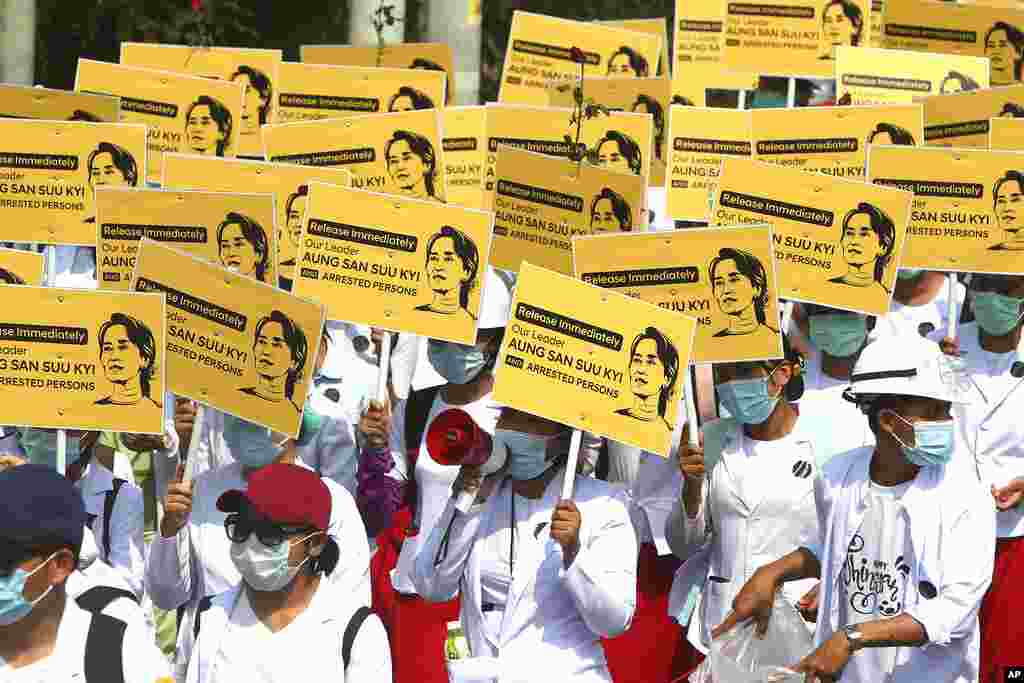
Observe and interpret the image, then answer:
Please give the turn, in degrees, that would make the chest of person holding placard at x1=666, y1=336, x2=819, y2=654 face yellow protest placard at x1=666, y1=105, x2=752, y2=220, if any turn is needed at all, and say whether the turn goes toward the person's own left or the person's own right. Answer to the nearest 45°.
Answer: approximately 135° to the person's own right

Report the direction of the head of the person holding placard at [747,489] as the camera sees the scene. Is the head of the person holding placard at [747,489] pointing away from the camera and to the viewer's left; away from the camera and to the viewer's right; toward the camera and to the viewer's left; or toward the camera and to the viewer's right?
toward the camera and to the viewer's left

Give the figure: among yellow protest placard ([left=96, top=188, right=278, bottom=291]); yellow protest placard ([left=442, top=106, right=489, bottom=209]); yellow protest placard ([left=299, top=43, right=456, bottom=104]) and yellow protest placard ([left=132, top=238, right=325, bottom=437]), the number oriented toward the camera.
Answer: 4

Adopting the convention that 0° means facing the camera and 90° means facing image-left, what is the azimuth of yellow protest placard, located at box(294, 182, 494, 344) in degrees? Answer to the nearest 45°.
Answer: approximately 0°

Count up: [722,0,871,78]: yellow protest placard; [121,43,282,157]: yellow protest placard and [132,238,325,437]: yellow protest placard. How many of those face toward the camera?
3

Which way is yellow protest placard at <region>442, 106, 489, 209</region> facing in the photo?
toward the camera

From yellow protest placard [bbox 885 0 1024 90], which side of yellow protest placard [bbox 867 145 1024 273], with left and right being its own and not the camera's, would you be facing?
back

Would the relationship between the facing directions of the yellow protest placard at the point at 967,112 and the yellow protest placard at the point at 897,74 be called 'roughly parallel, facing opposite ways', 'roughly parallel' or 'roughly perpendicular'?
roughly parallel

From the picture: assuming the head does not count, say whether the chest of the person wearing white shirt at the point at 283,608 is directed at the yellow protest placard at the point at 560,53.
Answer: no

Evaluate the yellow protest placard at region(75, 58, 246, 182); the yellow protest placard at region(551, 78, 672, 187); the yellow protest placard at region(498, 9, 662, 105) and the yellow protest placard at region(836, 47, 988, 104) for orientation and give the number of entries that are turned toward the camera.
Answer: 4

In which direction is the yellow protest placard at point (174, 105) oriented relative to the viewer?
toward the camera

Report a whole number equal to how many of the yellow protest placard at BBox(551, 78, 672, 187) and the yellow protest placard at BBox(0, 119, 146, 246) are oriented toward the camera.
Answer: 2

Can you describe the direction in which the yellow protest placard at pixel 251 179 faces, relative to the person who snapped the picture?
facing the viewer

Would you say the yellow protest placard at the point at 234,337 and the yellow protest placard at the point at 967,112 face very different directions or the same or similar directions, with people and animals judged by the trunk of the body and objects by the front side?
same or similar directions

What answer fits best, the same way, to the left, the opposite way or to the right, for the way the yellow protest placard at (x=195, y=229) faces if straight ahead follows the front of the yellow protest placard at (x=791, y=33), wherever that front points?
the same way

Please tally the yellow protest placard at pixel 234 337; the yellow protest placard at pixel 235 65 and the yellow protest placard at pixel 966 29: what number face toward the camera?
3

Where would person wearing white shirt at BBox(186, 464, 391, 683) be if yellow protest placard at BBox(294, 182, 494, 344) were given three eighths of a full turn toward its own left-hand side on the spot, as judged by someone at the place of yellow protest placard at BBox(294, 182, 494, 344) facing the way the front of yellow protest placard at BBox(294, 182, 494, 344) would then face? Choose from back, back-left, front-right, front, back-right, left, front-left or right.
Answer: back-right

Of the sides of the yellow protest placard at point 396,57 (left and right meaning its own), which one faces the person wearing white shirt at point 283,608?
front

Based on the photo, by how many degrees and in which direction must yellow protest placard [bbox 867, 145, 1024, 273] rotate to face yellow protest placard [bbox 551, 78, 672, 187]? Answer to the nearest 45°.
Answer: approximately 135° to its right
